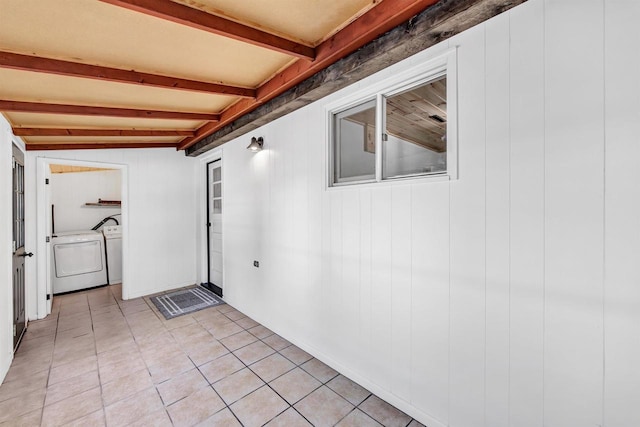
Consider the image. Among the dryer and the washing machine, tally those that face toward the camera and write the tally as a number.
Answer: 2

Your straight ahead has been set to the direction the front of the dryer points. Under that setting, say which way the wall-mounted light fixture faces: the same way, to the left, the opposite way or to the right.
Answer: to the right

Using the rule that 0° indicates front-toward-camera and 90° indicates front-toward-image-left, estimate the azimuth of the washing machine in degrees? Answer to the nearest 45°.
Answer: approximately 0°

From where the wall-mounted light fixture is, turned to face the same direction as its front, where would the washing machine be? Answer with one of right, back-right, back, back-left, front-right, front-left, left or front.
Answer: right

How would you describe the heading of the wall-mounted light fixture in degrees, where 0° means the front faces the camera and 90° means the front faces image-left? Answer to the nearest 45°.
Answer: approximately 45°

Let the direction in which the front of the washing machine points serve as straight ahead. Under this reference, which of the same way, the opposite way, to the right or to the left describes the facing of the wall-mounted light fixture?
to the right

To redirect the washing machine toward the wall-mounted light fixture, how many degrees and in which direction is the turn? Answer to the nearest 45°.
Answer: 0° — it already faces it

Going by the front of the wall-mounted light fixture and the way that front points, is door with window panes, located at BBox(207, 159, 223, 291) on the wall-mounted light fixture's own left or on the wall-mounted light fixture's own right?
on the wall-mounted light fixture's own right

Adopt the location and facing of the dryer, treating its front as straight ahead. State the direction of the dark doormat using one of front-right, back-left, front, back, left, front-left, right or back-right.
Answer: front-left

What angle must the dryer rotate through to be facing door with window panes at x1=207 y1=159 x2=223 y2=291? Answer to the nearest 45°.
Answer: approximately 45° to its left

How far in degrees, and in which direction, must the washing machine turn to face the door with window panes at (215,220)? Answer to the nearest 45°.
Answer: approximately 45° to its left

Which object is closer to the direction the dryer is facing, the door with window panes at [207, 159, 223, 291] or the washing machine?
the door with window panes
